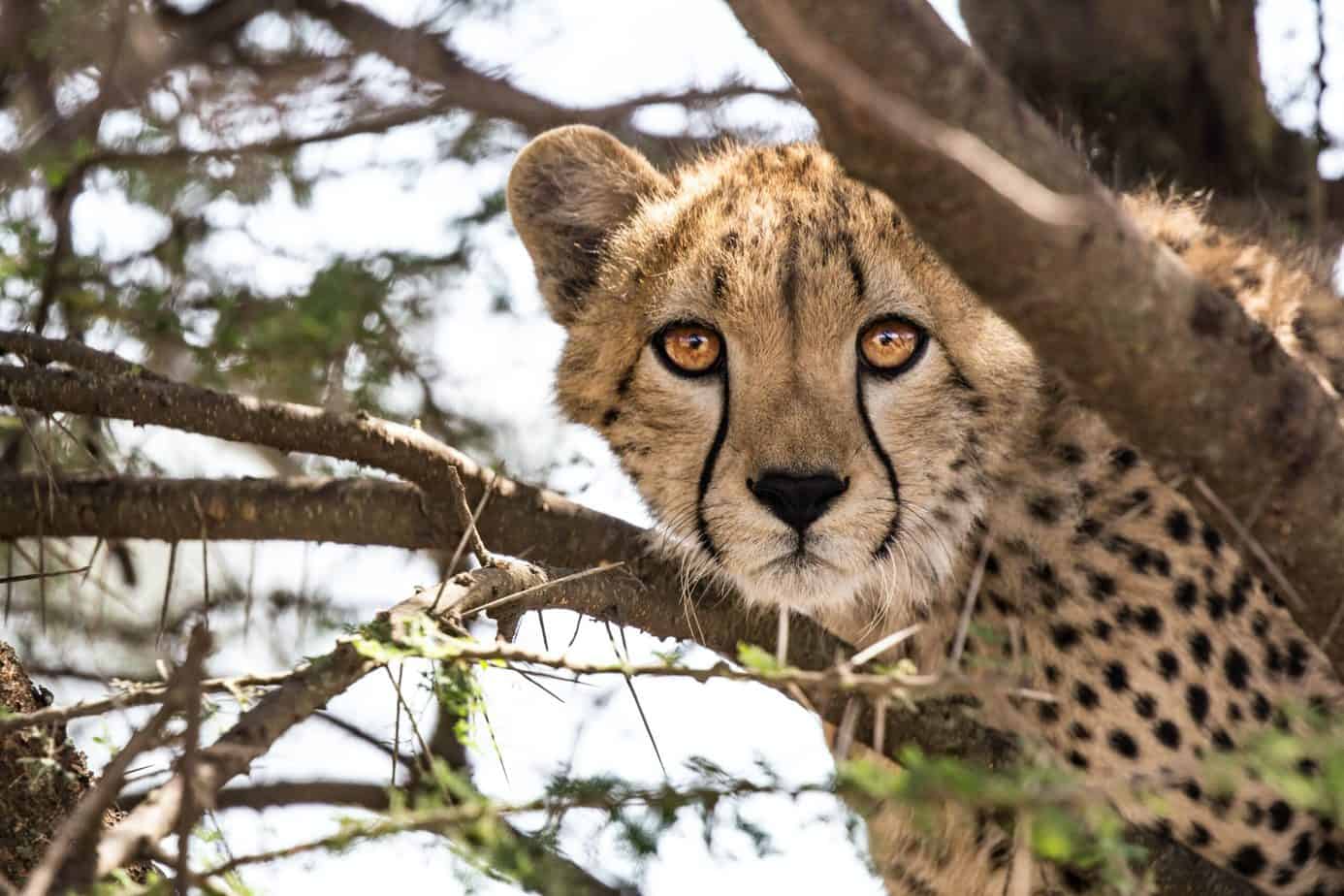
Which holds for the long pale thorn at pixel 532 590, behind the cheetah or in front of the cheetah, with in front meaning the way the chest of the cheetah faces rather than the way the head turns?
in front

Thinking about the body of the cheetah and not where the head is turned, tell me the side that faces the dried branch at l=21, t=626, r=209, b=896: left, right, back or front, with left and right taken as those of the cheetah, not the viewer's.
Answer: front

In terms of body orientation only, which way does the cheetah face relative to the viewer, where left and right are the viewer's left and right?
facing the viewer and to the left of the viewer

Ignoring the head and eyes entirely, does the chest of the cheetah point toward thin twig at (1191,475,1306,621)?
no

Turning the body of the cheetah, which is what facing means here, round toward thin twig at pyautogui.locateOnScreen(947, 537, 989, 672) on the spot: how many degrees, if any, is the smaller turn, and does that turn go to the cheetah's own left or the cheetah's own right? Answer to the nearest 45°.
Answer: approximately 45° to the cheetah's own left

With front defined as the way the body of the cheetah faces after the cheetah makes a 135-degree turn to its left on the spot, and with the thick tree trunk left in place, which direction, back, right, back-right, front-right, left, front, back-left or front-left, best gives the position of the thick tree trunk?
left
